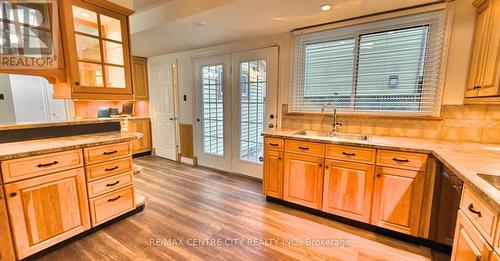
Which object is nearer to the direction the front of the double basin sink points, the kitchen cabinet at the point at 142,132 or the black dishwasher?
the black dishwasher

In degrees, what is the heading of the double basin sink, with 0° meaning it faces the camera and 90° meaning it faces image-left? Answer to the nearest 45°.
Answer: approximately 0°

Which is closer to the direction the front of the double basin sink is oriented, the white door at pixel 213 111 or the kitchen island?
the kitchen island

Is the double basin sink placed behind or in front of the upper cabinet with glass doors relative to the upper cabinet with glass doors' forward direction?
in front

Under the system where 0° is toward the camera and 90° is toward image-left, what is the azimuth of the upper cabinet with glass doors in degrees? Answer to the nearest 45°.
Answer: approximately 315°

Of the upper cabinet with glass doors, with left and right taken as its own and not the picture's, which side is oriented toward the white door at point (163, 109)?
left

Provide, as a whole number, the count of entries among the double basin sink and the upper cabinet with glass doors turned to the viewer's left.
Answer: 0

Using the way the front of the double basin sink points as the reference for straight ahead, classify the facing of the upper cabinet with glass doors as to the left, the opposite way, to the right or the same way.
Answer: to the left

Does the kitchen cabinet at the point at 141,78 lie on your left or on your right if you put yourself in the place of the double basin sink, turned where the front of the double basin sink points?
on your right

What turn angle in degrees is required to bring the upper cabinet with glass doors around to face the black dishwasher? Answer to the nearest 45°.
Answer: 0° — it already faces it

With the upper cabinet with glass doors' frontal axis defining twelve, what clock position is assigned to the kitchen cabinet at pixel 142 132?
The kitchen cabinet is roughly at 8 o'clock from the upper cabinet with glass doors.
